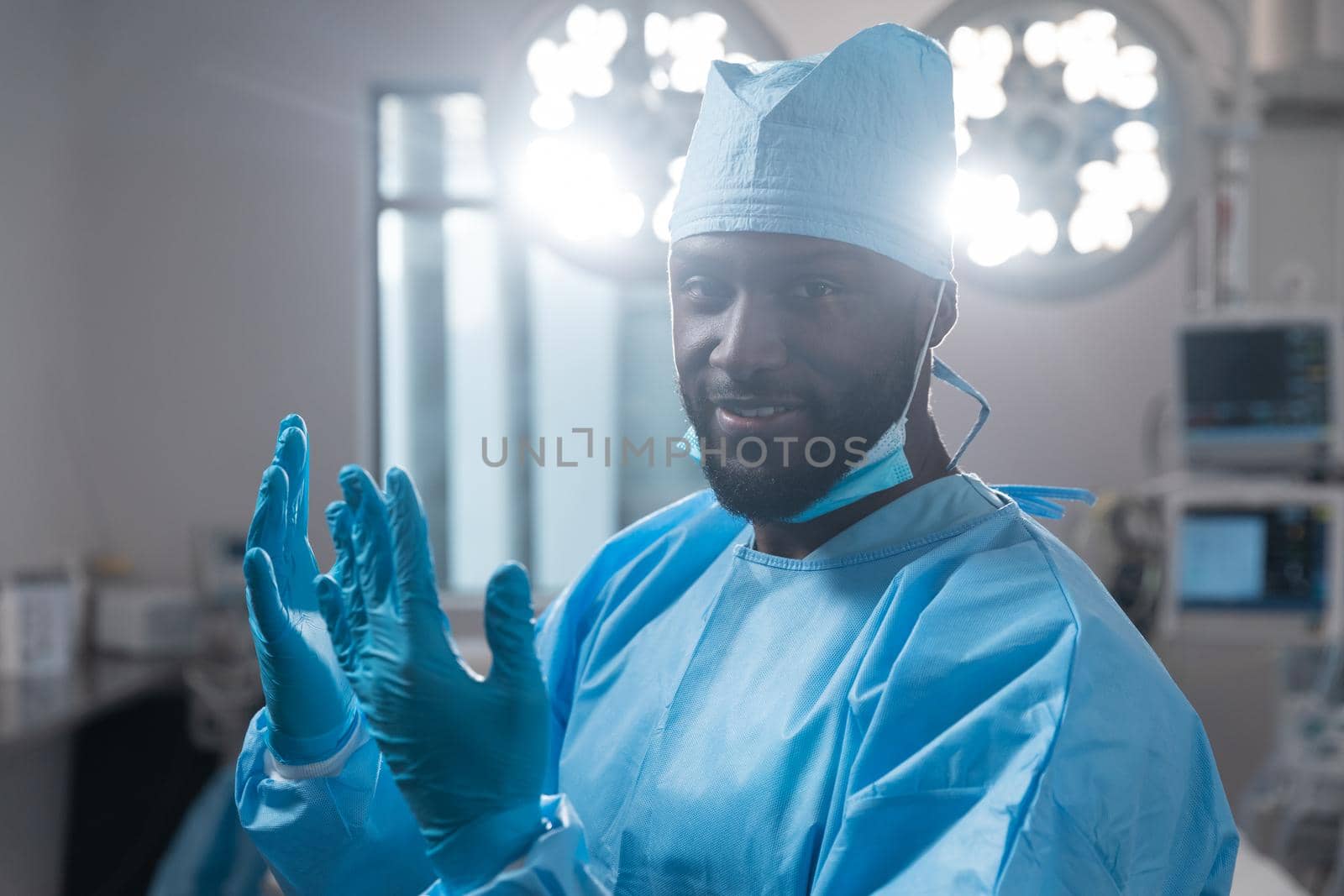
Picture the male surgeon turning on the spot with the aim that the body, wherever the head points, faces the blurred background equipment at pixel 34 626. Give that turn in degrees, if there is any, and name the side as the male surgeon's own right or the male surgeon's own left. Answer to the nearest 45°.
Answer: approximately 90° to the male surgeon's own right

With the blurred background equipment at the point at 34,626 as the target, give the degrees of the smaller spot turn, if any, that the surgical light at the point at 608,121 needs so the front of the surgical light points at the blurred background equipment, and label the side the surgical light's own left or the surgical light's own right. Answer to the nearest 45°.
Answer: approximately 90° to the surgical light's own right

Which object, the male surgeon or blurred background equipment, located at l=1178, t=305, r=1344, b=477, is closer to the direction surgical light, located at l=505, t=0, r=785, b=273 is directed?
the male surgeon

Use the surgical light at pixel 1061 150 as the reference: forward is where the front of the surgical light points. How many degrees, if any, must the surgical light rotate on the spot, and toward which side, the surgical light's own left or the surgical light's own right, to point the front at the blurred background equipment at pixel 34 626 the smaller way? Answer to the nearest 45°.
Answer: approximately 90° to the surgical light's own right

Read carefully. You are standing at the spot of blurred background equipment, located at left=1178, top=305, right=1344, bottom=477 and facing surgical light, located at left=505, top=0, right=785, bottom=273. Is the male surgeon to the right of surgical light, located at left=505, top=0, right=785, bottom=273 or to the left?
left

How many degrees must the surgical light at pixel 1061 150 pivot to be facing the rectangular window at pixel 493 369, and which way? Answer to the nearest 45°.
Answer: approximately 135° to its right

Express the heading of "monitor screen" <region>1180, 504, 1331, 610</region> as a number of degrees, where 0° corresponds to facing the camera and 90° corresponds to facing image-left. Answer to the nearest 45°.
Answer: approximately 0°

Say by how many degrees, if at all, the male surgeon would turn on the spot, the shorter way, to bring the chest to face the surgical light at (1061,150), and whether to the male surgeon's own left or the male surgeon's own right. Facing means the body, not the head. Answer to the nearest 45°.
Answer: approximately 180°

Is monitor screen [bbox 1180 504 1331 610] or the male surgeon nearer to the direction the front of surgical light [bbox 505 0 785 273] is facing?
the male surgeon

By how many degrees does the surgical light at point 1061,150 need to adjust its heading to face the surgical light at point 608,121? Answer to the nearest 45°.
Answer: approximately 90° to its right
